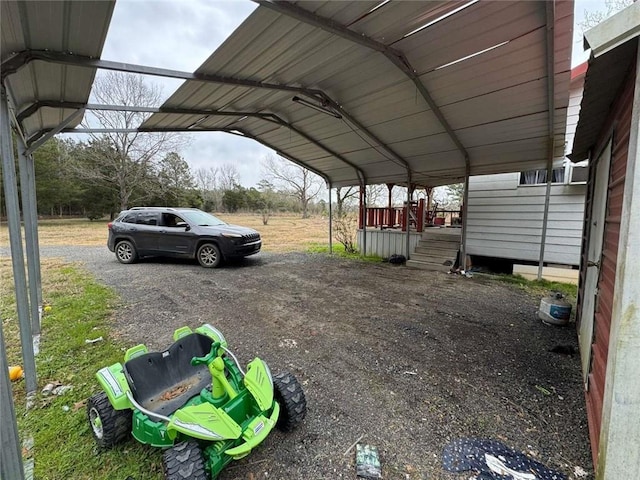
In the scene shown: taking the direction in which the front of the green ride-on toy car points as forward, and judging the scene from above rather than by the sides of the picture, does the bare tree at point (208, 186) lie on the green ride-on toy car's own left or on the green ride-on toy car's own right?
on the green ride-on toy car's own left

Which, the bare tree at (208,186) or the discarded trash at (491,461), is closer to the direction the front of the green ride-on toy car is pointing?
the discarded trash

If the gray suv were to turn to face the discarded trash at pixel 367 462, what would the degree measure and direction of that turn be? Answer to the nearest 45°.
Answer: approximately 45° to its right

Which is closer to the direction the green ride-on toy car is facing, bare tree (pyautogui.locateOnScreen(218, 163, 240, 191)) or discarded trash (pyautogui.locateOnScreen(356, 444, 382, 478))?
the discarded trash

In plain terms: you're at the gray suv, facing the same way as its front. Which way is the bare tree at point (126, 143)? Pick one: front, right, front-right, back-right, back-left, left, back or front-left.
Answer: back-left

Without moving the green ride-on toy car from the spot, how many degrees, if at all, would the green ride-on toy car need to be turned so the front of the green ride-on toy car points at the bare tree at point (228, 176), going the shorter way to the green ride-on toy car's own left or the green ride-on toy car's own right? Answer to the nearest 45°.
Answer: approximately 135° to the green ride-on toy car's own left

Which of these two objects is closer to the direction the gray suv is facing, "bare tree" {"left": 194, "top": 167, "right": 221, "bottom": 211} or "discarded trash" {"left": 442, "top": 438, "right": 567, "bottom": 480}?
the discarded trash

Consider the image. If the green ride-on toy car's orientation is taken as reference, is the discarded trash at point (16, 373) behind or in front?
behind
